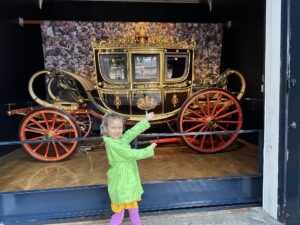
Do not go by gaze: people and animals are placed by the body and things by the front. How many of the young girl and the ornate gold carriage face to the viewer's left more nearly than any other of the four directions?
1

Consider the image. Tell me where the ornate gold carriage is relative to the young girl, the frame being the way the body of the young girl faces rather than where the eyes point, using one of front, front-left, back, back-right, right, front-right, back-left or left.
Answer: back-left

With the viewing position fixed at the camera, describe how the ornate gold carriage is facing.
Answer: facing to the left of the viewer

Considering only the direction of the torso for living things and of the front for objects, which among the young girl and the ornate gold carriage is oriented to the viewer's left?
the ornate gold carriage

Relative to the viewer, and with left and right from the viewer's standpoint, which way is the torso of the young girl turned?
facing the viewer and to the right of the viewer

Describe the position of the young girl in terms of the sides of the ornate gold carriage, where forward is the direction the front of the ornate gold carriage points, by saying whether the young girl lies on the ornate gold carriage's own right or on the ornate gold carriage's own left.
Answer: on the ornate gold carriage's own left
